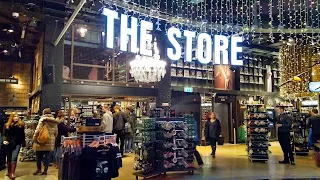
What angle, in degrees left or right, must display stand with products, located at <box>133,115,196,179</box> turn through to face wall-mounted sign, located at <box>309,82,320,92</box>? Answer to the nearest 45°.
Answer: approximately 135° to its left

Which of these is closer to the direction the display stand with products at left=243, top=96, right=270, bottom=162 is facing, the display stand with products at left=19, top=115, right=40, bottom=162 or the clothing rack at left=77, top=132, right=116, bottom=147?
the clothing rack

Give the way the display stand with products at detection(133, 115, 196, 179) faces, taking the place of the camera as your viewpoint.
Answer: facing the viewer

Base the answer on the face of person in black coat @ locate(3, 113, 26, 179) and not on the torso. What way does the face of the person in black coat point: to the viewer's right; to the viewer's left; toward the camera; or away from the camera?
toward the camera

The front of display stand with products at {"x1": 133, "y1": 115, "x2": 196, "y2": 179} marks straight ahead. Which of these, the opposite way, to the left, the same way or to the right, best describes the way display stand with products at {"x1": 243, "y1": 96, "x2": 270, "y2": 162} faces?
the same way

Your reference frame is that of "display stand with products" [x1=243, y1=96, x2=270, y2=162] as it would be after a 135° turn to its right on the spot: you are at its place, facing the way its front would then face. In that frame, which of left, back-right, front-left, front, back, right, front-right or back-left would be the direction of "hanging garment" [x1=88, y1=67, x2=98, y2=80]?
front-left

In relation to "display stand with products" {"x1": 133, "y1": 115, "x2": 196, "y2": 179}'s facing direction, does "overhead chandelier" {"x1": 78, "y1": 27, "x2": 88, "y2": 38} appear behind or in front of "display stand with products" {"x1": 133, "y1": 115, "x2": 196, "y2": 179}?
behind

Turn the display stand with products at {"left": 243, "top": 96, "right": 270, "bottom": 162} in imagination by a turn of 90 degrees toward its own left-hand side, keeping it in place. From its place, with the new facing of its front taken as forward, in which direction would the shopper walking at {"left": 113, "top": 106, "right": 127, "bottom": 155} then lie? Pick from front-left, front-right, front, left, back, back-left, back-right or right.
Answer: back

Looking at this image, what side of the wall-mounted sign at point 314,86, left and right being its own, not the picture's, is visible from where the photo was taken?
front

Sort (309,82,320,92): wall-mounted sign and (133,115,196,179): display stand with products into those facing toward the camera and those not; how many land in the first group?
2
